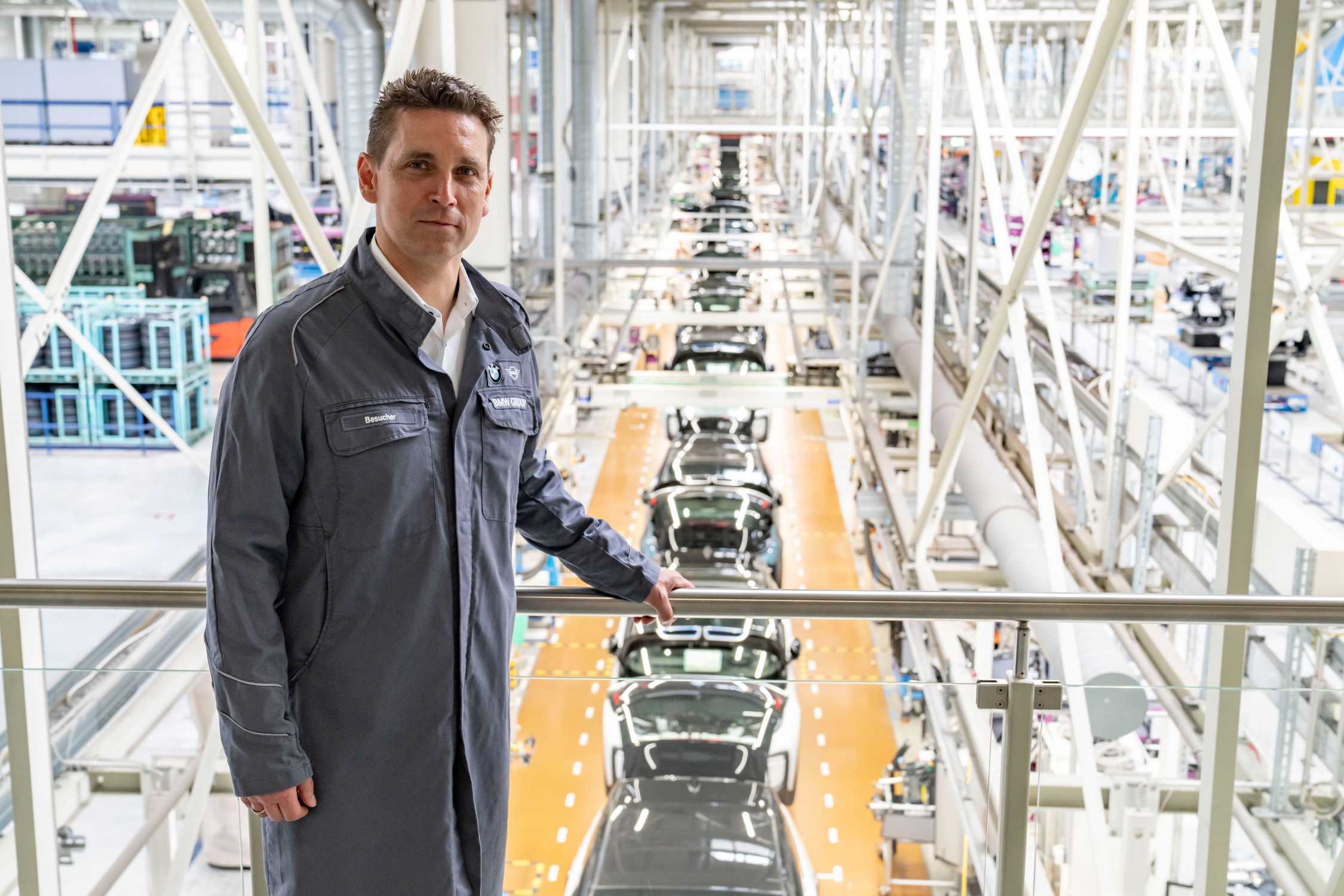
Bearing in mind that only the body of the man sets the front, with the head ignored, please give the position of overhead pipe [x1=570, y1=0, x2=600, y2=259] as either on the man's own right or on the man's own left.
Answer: on the man's own left

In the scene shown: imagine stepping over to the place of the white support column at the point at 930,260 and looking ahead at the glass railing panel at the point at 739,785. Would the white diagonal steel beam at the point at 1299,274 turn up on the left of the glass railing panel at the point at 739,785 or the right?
left
